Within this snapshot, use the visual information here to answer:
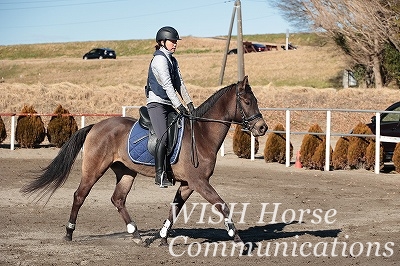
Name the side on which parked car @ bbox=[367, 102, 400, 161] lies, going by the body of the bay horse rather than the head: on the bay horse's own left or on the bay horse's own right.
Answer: on the bay horse's own left

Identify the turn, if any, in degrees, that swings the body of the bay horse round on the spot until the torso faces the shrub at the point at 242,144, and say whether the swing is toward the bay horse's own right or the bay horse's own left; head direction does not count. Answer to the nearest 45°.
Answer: approximately 90° to the bay horse's own left

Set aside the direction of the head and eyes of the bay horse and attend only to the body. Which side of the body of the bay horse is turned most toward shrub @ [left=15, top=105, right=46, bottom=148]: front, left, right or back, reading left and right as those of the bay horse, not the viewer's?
left

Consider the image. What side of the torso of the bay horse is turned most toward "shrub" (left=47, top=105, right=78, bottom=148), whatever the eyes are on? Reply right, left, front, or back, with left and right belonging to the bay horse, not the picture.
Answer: left

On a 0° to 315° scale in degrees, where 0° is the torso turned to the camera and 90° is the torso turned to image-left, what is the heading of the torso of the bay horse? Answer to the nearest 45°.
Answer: approximately 270°

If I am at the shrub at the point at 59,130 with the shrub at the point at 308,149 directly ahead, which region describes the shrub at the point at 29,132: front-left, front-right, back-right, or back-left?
back-right

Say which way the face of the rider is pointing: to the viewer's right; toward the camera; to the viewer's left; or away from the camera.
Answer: to the viewer's right

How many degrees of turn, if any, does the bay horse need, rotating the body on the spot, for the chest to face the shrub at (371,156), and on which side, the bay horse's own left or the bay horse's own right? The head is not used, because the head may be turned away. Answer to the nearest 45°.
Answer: approximately 45° to the bay horse's own left

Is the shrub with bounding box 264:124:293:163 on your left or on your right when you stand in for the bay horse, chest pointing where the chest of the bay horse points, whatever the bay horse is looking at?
on your left

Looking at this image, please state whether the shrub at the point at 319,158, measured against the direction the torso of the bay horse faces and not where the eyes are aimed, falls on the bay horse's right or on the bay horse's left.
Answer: on the bay horse's left
